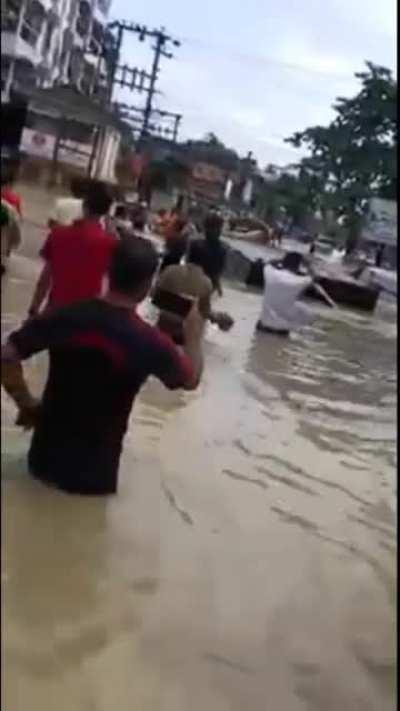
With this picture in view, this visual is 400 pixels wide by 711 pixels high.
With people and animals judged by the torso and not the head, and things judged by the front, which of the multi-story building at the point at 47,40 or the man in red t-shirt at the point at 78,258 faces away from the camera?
the man in red t-shirt

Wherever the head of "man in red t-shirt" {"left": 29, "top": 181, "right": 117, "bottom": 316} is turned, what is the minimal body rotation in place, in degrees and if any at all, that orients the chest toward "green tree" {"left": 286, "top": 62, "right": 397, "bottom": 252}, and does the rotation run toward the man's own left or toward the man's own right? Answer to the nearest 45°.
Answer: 0° — they already face it

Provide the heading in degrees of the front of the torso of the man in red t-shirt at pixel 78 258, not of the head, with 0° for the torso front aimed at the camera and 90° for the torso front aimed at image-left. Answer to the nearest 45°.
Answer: approximately 180°

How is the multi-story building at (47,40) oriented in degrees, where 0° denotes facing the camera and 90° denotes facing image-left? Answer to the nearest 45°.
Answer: approximately 315°

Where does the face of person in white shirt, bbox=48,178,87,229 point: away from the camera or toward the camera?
away from the camera

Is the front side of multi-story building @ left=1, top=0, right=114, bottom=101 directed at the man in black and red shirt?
no

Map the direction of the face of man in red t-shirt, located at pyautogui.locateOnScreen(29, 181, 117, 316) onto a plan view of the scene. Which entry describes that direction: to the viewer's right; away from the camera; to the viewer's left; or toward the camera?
away from the camera

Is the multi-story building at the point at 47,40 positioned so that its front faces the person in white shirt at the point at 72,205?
no

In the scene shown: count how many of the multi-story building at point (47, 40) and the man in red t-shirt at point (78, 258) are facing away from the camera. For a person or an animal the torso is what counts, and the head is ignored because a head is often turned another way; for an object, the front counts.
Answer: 1
